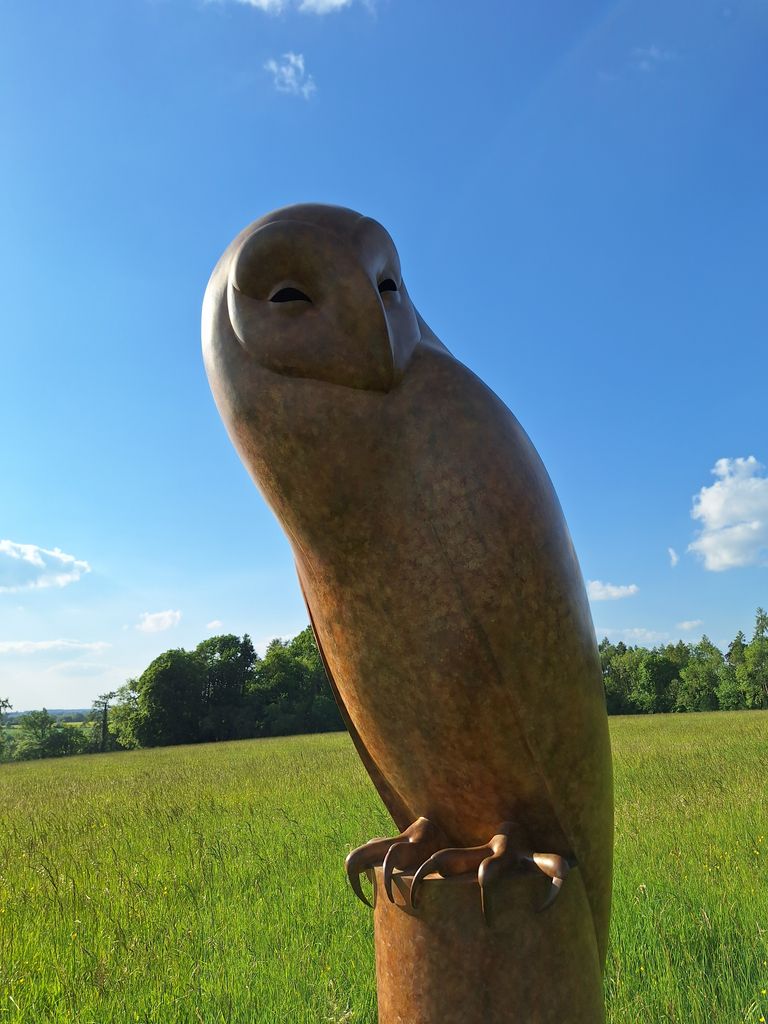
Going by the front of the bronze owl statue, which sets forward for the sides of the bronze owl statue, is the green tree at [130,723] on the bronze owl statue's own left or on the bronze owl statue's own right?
on the bronze owl statue's own right

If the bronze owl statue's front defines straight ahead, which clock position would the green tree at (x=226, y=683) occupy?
The green tree is roughly at 4 o'clock from the bronze owl statue.

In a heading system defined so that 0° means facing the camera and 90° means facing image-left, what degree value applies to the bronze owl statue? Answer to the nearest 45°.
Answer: approximately 45°

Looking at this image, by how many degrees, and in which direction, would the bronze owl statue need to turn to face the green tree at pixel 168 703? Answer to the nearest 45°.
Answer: approximately 135° to its right
